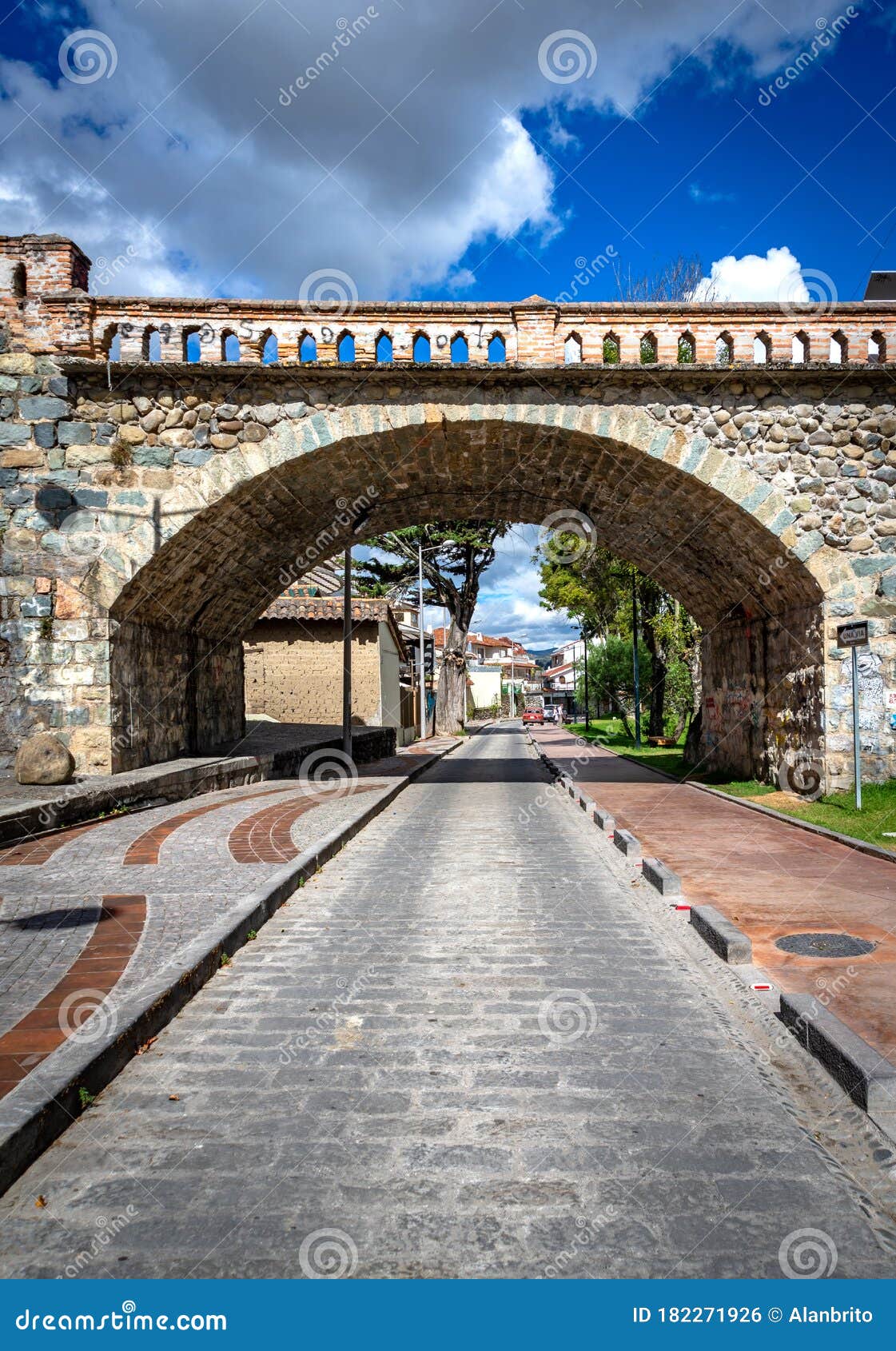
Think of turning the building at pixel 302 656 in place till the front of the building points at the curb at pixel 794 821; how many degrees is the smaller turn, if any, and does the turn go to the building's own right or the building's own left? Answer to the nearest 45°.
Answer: approximately 90° to the building's own right

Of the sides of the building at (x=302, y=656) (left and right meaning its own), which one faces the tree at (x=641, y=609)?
front

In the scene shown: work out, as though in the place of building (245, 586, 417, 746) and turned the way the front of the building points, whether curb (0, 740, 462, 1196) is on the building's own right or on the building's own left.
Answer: on the building's own right

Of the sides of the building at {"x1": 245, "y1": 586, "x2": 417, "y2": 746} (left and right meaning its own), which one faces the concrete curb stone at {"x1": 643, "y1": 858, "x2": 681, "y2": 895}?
right

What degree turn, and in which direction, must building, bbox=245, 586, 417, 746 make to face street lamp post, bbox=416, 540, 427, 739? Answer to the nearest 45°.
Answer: approximately 45° to its left

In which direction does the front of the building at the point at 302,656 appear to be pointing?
to the viewer's right
